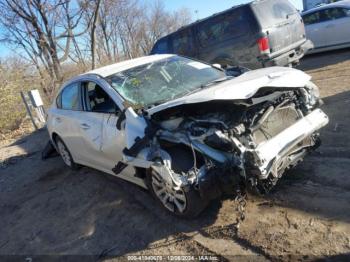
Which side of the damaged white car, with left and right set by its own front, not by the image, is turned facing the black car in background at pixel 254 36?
left

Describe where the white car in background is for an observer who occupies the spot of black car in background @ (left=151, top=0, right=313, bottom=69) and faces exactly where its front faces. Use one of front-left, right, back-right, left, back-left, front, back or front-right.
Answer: right

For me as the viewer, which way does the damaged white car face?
facing the viewer and to the right of the viewer

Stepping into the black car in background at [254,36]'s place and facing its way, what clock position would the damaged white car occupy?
The damaged white car is roughly at 8 o'clock from the black car in background.

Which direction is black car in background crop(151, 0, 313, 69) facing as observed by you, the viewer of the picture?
facing away from the viewer and to the left of the viewer

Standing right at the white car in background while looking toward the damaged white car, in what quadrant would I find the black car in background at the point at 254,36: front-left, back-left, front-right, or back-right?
front-right

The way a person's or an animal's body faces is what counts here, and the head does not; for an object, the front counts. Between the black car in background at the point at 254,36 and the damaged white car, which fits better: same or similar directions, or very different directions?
very different directions

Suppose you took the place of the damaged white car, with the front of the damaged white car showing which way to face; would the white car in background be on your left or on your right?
on your left
